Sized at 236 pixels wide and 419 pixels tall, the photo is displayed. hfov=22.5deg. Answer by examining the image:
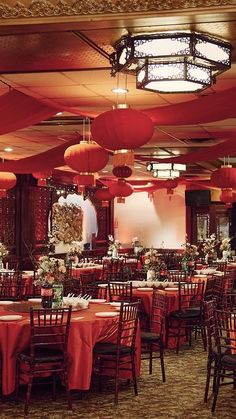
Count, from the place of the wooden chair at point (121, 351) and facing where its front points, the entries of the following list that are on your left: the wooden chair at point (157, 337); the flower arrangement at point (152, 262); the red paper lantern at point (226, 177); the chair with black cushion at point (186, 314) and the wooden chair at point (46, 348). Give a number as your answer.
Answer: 1

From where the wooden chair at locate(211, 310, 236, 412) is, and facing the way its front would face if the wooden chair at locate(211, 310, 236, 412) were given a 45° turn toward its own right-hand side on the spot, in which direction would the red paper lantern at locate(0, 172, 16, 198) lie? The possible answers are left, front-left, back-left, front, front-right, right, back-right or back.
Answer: back-left

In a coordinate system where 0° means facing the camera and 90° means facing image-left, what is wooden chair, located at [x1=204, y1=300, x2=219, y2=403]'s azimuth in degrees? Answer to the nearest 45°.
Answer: approximately 270°

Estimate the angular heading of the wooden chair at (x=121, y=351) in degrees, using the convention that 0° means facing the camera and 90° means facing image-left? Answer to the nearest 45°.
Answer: approximately 135°

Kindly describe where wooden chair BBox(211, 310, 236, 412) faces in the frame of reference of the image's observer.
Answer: facing away from the viewer and to the right of the viewer

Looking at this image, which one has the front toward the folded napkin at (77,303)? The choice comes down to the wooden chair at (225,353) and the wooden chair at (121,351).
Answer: the wooden chair at (121,351)

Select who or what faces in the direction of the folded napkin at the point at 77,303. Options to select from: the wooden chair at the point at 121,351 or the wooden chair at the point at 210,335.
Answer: the wooden chair at the point at 121,351
